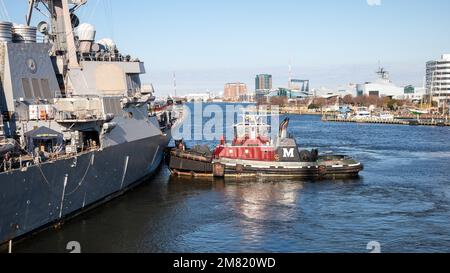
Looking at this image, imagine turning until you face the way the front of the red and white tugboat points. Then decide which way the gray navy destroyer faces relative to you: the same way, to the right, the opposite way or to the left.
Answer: to the right

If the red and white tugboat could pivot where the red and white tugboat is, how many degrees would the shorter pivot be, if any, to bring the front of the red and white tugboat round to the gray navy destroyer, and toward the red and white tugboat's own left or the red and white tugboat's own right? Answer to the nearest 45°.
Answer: approximately 45° to the red and white tugboat's own left

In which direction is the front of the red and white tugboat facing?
to the viewer's left

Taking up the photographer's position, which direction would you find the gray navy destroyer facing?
facing away from the viewer and to the right of the viewer

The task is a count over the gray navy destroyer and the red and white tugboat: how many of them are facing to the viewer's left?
1
